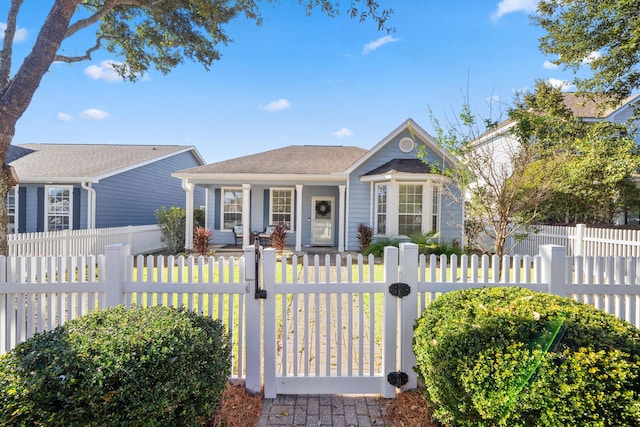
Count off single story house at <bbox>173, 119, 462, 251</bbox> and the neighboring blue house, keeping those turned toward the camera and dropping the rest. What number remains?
2

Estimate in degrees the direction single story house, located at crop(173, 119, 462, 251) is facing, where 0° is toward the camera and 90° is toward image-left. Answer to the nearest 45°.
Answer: approximately 0°

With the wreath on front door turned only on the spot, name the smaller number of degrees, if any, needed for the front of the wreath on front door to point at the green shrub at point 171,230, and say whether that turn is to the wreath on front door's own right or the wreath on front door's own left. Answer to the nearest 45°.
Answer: approximately 90° to the wreath on front door's own right

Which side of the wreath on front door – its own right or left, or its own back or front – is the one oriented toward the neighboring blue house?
right

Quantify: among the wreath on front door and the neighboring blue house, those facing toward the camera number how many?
2

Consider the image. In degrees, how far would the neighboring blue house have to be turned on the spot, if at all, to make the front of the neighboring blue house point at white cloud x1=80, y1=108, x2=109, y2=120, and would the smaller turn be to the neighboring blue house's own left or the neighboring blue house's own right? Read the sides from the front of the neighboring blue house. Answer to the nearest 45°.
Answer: approximately 180°

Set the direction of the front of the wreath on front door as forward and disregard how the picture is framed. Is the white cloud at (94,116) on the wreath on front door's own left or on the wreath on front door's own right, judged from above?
on the wreath on front door's own right
